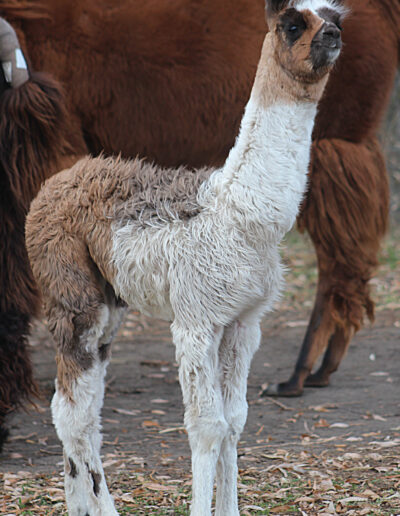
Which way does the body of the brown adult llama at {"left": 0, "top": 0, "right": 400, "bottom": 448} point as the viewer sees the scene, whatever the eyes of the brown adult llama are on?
to the viewer's left

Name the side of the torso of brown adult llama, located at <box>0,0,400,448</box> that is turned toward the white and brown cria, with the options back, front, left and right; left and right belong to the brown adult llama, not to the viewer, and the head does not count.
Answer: left
